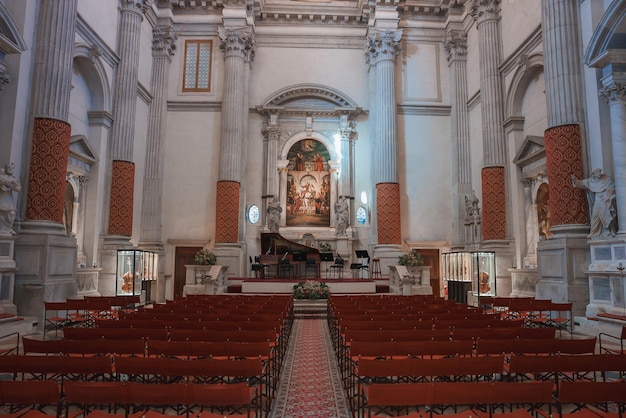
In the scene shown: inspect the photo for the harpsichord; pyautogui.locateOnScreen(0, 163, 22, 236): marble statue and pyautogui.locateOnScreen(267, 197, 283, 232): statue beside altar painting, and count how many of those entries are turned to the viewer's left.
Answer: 1

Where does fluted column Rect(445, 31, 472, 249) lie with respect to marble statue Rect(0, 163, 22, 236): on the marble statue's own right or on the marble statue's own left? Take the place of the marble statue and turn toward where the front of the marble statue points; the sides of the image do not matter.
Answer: on the marble statue's own left

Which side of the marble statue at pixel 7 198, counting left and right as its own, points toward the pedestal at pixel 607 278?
front

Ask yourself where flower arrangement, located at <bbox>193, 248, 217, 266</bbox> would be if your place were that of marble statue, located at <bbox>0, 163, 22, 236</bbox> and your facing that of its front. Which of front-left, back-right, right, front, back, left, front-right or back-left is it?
left

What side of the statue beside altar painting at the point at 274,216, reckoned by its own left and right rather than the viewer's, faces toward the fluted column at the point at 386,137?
left

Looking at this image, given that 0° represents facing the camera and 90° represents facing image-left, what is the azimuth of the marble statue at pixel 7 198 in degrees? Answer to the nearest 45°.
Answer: approximately 315°

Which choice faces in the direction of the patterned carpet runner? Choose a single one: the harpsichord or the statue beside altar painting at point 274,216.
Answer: the statue beside altar painting

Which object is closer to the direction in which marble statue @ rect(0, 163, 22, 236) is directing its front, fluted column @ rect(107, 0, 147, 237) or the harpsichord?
the harpsichord

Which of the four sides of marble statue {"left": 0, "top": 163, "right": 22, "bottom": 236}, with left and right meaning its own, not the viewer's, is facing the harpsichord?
left

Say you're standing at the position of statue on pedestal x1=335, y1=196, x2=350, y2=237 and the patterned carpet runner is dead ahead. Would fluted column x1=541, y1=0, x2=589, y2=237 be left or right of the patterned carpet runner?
left

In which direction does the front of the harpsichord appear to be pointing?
to the viewer's left

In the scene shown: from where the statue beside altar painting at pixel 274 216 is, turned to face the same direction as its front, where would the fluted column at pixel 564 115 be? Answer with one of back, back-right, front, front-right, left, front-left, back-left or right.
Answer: front-left

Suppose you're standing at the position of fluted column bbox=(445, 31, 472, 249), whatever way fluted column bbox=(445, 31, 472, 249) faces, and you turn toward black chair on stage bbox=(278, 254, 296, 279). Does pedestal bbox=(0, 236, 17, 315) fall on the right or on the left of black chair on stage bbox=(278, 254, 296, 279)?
left

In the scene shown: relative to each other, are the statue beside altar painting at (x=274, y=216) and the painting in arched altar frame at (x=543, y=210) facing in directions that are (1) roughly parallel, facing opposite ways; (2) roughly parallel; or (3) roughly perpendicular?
roughly perpendicular
